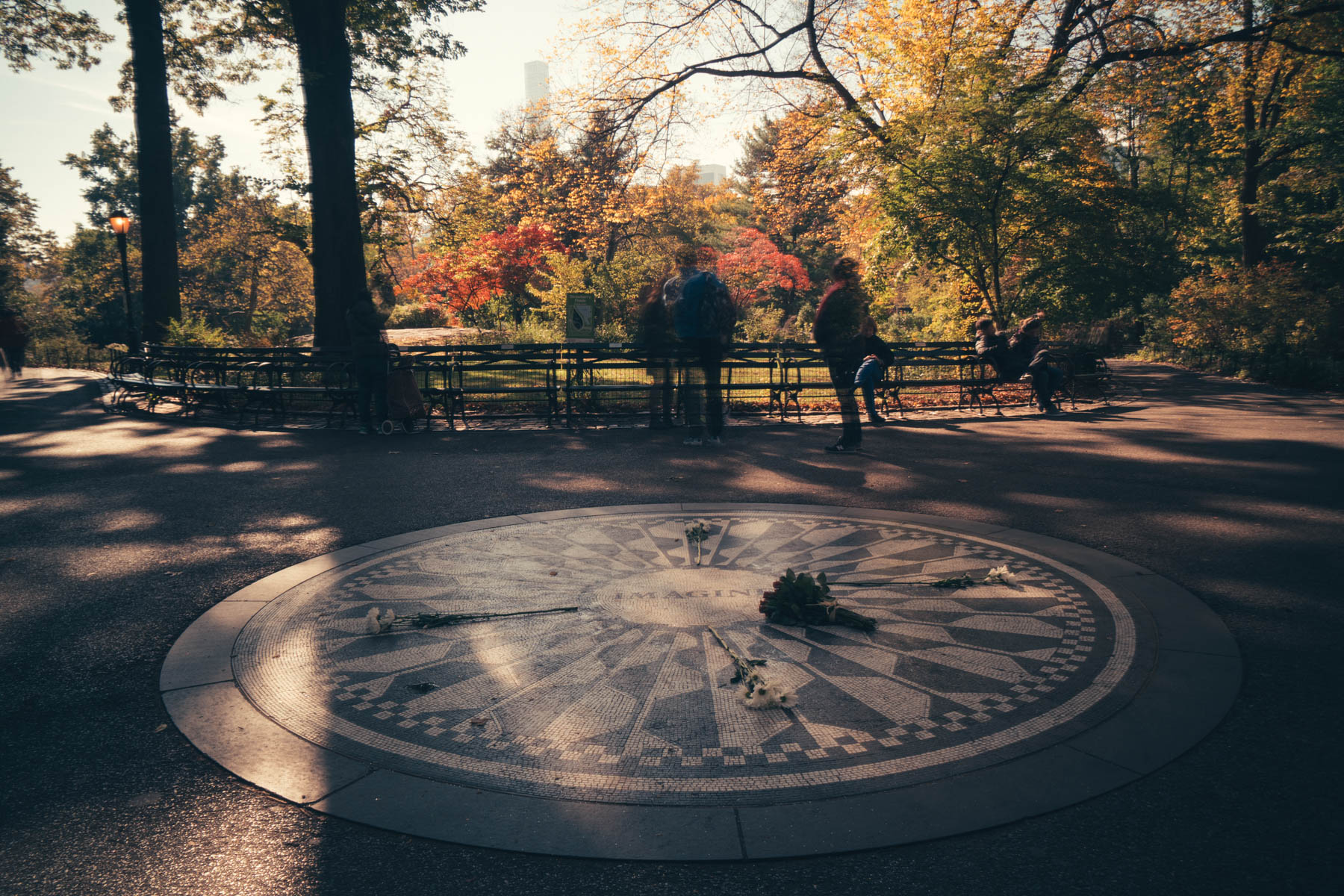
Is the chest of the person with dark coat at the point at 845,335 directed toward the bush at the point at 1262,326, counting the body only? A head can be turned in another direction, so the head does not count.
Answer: no

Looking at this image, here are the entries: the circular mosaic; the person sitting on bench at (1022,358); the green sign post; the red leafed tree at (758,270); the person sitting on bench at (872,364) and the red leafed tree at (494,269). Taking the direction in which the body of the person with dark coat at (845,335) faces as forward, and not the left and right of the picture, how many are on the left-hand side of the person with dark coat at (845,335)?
1

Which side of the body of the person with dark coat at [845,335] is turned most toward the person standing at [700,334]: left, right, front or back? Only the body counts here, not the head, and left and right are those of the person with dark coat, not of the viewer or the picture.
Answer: front

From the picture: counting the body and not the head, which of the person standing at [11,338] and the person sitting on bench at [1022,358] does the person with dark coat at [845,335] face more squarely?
the person standing

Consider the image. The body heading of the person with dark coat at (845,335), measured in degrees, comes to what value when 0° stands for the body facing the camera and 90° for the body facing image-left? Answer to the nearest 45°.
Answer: approximately 90°

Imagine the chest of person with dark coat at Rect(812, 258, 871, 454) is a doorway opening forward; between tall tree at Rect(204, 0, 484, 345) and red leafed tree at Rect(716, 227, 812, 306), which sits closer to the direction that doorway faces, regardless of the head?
the tall tree

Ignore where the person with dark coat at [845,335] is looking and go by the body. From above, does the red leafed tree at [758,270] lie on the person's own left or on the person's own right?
on the person's own right

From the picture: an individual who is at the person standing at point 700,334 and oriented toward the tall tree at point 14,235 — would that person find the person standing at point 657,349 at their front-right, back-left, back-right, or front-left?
front-right

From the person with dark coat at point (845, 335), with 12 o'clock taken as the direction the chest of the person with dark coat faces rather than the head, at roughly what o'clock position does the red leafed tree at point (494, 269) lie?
The red leafed tree is roughly at 2 o'clock from the person with dark coat.

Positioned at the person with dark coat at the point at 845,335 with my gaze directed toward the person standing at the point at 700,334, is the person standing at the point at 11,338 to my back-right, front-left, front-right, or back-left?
front-right

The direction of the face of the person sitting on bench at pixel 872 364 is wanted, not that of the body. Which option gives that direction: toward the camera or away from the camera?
toward the camera
